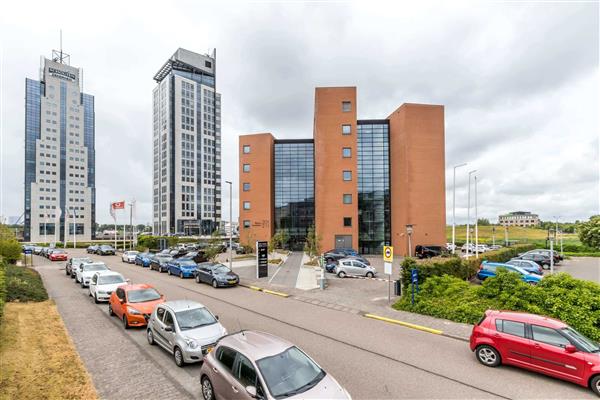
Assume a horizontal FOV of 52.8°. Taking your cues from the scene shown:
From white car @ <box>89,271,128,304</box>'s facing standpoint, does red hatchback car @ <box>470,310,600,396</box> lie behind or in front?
in front

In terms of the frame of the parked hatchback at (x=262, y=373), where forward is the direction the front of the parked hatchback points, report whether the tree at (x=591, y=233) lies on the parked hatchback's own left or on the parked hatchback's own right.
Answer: on the parked hatchback's own left

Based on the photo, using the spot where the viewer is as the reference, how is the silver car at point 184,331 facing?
facing the viewer and to the right of the viewer

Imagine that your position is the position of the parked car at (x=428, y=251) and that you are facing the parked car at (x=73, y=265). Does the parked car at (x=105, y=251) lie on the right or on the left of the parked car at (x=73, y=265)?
right

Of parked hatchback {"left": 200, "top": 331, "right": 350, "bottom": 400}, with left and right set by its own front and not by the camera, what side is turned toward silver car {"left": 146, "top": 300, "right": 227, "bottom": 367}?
back

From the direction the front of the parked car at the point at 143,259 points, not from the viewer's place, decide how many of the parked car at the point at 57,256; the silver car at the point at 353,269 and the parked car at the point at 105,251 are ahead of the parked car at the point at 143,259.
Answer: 1

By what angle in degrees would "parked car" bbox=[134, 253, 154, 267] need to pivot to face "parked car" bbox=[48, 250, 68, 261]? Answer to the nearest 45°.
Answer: approximately 180°

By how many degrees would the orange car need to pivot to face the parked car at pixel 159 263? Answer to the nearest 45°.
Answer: approximately 135° to its left
